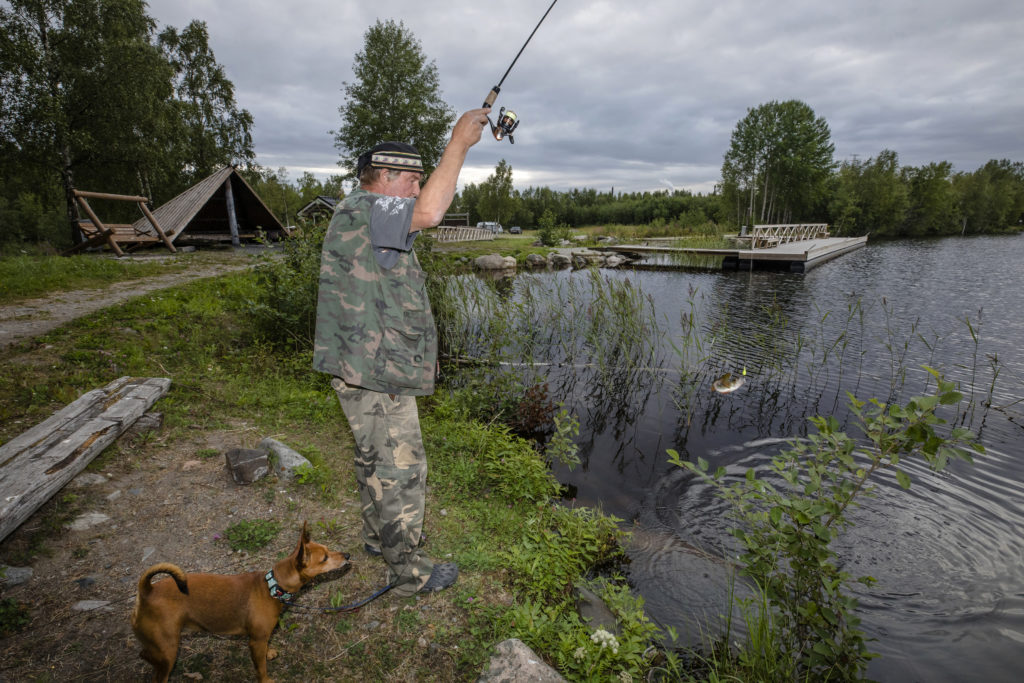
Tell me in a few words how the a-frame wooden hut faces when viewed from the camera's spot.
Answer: facing the viewer and to the right of the viewer

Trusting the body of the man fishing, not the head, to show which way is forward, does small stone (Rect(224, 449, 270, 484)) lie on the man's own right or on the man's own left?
on the man's own left

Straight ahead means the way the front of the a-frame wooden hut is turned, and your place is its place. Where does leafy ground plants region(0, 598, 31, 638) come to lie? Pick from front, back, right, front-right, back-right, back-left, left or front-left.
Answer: front-right

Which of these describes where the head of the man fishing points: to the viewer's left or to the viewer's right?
to the viewer's right

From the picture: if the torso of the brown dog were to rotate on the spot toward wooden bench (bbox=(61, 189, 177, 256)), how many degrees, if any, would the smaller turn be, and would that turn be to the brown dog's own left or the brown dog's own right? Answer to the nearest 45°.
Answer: approximately 90° to the brown dog's own left

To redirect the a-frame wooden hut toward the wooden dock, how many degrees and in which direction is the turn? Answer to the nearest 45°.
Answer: approximately 45° to its left

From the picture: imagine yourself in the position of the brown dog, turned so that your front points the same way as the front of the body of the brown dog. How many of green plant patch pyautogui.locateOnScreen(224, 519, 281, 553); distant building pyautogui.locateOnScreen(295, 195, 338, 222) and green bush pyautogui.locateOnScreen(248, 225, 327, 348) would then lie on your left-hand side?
3

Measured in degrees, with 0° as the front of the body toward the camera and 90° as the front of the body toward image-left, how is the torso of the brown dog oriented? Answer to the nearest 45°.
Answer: approximately 270°

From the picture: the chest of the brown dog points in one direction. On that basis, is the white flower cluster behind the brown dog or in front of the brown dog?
in front

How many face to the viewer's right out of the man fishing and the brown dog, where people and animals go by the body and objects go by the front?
2

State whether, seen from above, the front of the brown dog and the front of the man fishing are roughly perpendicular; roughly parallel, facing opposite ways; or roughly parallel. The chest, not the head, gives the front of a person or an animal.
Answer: roughly parallel

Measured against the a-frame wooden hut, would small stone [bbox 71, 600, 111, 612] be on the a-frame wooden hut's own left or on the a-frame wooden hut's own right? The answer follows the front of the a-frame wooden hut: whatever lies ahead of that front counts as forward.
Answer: on the a-frame wooden hut's own right

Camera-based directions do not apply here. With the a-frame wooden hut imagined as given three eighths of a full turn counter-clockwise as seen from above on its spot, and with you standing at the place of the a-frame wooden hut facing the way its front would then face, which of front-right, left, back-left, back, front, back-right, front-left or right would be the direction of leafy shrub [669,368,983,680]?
back

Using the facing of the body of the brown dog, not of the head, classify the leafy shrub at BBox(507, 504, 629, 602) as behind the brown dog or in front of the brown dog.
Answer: in front

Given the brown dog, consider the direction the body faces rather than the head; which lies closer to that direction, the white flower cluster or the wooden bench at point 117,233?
the white flower cluster

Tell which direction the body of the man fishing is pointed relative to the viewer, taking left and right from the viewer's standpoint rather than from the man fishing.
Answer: facing to the right of the viewer

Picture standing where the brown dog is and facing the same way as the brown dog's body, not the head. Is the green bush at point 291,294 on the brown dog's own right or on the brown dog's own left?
on the brown dog's own left

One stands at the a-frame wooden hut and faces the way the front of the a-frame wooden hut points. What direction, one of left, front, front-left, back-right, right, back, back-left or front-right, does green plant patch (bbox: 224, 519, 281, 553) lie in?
front-right
